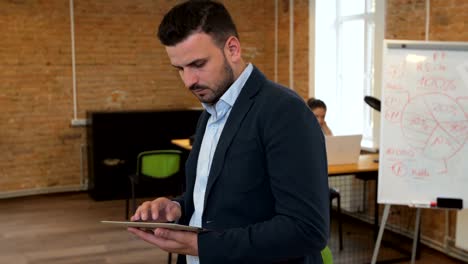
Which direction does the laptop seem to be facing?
away from the camera

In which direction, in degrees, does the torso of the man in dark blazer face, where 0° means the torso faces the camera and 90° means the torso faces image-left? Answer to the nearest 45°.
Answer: approximately 45°

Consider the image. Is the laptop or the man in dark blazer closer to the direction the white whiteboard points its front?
the man in dark blazer

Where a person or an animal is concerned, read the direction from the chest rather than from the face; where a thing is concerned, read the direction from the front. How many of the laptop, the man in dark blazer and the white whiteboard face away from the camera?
1

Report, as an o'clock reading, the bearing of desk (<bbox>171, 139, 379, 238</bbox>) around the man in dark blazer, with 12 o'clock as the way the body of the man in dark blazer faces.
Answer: The desk is roughly at 5 o'clock from the man in dark blazer.

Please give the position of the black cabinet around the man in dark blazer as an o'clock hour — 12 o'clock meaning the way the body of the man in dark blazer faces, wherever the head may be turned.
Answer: The black cabinet is roughly at 4 o'clock from the man in dark blazer.

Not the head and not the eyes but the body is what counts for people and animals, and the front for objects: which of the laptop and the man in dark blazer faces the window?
the laptop

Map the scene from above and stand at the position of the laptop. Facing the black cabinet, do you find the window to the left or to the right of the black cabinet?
right

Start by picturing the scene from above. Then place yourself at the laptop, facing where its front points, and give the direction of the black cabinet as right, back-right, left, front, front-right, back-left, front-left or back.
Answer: front-left
